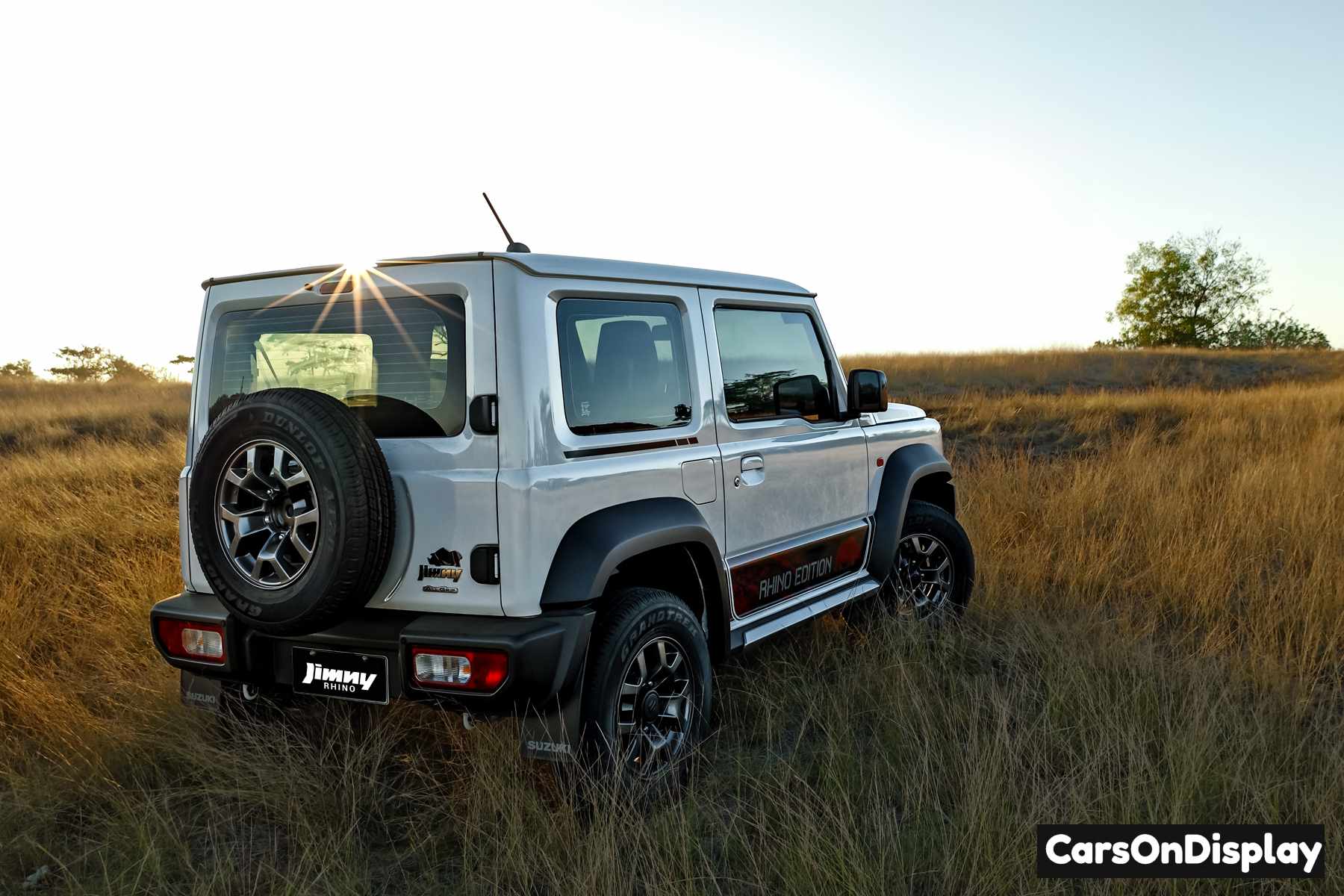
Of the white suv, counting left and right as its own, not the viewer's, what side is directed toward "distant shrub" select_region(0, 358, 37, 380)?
left

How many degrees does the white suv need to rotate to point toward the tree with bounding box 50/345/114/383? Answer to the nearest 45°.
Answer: approximately 90° to its left

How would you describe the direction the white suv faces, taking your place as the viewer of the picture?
facing away from the viewer and to the right of the viewer
